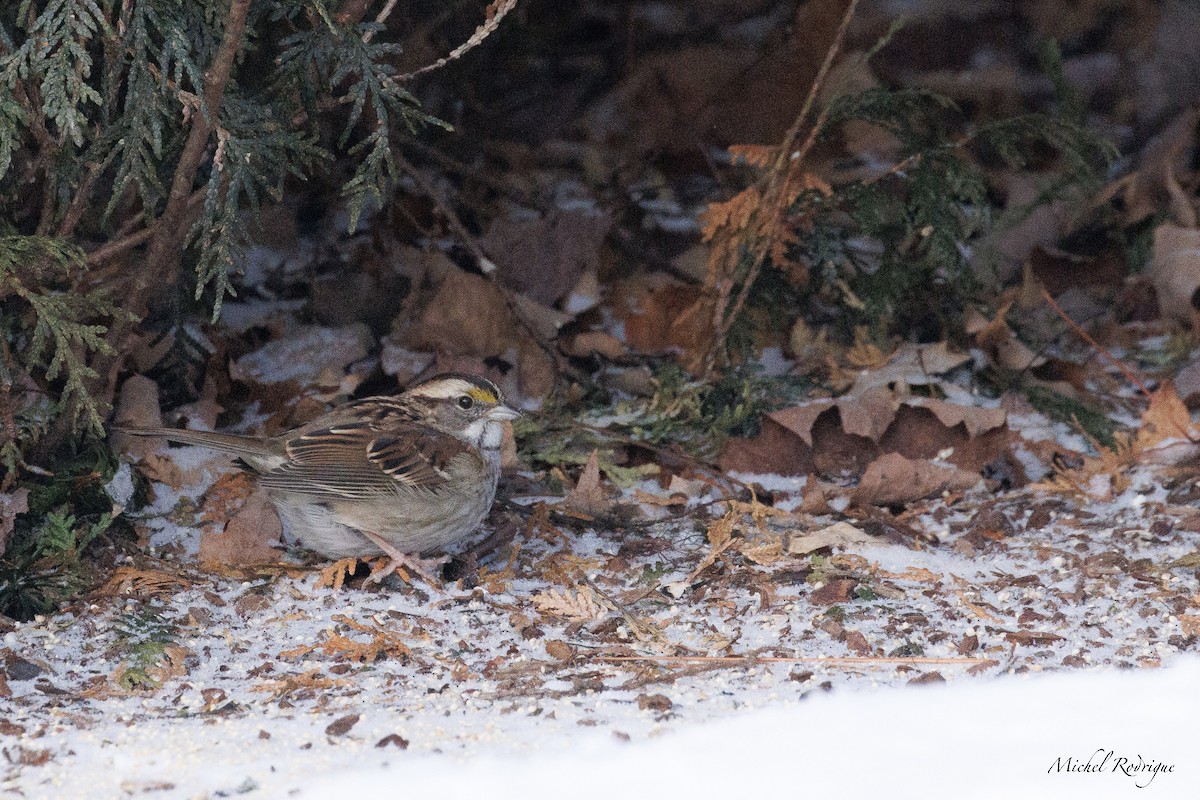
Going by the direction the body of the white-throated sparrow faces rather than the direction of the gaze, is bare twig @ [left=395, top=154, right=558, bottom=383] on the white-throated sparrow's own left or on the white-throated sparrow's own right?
on the white-throated sparrow's own left

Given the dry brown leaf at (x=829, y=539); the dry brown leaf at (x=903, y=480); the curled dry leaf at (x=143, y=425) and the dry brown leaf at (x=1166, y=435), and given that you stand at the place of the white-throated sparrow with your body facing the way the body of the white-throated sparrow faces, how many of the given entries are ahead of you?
3

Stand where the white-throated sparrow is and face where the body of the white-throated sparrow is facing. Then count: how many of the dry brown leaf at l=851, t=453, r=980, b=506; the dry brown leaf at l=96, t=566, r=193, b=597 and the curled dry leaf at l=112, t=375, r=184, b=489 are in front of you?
1

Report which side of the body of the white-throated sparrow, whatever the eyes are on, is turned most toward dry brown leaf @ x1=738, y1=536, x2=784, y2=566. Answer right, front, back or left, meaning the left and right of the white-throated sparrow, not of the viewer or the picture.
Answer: front

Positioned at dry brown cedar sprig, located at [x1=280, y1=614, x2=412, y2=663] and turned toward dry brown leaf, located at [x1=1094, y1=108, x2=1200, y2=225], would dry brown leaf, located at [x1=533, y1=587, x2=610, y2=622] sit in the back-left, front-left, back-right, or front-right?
front-right

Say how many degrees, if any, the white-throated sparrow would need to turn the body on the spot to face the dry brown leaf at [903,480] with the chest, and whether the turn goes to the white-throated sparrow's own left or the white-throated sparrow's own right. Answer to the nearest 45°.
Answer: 0° — it already faces it

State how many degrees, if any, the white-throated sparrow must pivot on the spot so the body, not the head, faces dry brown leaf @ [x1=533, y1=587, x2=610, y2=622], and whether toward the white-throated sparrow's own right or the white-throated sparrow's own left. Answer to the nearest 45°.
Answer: approximately 45° to the white-throated sparrow's own right

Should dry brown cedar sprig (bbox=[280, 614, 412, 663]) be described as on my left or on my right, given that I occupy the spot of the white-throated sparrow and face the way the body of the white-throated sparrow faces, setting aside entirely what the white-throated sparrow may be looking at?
on my right

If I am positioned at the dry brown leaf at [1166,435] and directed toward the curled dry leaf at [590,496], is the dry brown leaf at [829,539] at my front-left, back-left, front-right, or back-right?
front-left

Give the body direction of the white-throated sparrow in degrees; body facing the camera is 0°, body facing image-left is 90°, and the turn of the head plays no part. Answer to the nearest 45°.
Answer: approximately 270°

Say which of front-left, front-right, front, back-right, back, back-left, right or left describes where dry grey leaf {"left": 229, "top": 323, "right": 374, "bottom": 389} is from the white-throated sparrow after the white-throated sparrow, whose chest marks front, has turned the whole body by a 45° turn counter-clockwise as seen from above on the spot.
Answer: front-left

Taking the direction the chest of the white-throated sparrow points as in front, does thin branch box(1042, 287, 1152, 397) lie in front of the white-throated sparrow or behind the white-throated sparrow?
in front

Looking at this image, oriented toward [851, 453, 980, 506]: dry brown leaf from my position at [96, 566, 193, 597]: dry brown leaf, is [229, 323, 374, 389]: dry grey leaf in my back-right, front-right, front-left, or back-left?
front-left

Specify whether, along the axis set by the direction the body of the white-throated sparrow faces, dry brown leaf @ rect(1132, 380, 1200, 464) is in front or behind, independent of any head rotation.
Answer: in front

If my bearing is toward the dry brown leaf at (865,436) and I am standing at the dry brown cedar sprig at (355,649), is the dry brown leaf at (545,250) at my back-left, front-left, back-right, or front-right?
front-left

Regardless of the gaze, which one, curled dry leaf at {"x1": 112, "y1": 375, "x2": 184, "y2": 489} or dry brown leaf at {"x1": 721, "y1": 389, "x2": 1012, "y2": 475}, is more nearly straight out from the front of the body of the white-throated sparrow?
the dry brown leaf
